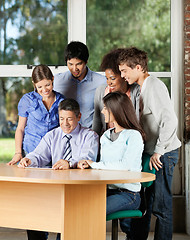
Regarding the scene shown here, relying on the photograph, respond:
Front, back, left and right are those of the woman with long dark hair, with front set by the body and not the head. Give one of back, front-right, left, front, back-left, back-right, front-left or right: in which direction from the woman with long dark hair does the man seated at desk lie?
right

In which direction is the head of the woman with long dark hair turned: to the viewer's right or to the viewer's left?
to the viewer's left

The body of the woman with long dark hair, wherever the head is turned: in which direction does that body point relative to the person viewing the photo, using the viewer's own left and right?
facing the viewer and to the left of the viewer
